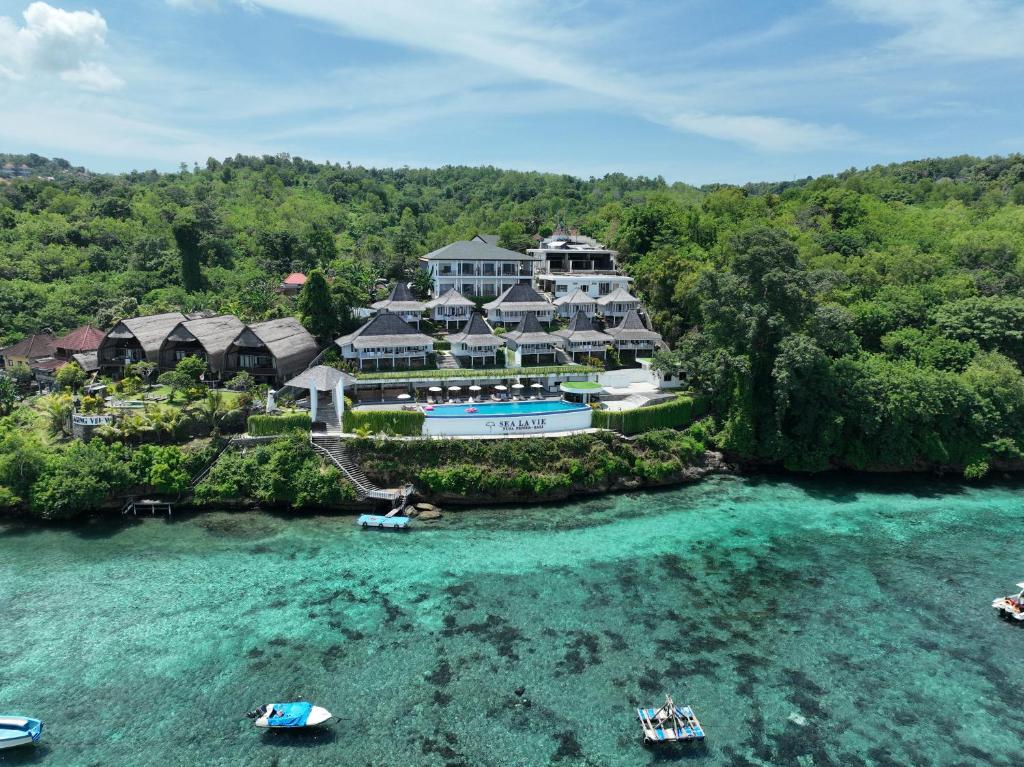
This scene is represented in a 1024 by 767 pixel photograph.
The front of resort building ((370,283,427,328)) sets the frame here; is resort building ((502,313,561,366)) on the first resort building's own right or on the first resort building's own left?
on the first resort building's own left

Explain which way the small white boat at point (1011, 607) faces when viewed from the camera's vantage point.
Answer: facing to the left of the viewer

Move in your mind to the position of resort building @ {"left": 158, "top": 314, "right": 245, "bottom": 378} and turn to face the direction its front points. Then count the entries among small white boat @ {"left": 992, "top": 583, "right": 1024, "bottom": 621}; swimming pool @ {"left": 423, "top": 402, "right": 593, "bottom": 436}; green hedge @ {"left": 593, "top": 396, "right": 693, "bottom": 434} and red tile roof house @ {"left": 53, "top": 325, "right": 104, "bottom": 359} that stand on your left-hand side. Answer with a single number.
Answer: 3

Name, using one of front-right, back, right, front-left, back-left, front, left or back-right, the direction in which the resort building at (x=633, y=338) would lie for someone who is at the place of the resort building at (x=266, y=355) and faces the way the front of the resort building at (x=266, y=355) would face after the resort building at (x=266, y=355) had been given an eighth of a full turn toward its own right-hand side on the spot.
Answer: back

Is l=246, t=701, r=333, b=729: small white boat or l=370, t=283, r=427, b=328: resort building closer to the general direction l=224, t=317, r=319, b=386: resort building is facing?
the small white boat

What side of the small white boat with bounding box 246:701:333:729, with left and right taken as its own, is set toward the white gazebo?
left

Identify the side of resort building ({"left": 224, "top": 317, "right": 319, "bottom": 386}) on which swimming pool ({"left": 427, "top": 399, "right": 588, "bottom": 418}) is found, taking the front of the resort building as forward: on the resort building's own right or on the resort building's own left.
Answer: on the resort building's own left

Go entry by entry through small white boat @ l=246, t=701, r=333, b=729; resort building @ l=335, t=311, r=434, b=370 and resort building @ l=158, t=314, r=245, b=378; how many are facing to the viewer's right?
1

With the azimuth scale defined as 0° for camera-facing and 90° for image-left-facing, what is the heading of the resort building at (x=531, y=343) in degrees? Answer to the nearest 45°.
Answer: approximately 0°

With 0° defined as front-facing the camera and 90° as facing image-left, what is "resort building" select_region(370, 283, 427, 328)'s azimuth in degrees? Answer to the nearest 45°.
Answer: approximately 0°

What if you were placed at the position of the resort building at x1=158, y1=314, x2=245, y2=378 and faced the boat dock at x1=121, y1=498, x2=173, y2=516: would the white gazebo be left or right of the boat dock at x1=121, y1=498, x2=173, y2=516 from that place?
left

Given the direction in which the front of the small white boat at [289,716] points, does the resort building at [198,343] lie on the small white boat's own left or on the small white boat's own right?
on the small white boat's own left

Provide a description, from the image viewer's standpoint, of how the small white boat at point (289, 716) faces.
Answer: facing to the right of the viewer

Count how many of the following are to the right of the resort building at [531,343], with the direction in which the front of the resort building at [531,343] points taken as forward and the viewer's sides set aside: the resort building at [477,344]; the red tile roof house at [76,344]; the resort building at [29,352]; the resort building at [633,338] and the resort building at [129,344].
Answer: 4

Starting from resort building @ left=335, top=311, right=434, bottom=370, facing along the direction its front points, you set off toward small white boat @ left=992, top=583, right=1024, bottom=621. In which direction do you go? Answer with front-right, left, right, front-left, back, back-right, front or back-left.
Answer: front-left
